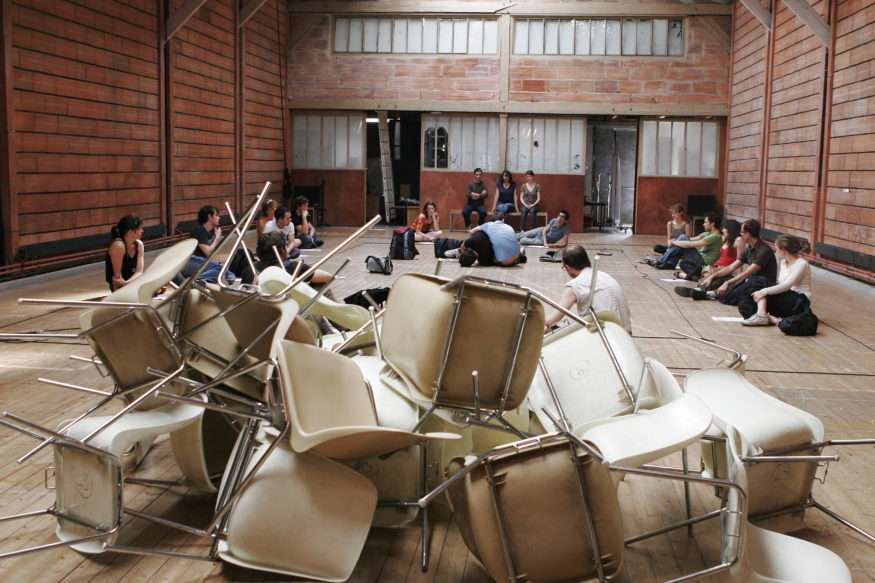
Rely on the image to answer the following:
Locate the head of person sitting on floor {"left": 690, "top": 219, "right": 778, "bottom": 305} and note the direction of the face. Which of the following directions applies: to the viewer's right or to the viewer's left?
to the viewer's left

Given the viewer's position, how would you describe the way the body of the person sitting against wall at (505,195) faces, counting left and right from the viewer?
facing the viewer

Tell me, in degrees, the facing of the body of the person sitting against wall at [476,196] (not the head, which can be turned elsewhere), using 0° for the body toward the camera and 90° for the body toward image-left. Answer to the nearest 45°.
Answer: approximately 0°

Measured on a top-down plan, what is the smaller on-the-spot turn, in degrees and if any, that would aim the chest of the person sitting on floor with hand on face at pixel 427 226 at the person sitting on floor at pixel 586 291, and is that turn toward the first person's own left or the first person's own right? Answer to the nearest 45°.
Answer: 0° — they already face them

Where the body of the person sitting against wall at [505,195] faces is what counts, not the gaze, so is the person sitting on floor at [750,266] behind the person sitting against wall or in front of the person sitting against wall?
in front

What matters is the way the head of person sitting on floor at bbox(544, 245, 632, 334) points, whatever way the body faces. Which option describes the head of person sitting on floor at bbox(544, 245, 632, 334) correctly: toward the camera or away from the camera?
away from the camera

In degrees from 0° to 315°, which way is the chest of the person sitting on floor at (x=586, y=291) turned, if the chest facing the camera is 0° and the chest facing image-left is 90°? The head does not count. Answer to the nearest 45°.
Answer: approximately 135°

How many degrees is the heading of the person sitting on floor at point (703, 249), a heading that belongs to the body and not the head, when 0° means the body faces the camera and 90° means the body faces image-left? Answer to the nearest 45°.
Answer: approximately 90°

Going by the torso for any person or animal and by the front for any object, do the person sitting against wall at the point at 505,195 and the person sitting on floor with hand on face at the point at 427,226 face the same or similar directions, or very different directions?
same or similar directions

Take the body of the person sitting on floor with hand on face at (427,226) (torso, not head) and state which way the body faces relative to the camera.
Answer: toward the camera

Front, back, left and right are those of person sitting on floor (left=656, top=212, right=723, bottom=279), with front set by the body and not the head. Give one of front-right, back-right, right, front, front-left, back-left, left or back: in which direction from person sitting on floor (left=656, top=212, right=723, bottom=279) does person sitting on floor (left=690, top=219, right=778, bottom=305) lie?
left

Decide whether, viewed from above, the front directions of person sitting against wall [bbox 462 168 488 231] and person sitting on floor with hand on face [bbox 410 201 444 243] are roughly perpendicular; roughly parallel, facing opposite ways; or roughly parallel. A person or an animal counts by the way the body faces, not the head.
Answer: roughly parallel

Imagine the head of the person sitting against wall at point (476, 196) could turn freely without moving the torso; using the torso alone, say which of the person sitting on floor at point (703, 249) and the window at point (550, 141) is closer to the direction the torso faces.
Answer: the person sitting on floor

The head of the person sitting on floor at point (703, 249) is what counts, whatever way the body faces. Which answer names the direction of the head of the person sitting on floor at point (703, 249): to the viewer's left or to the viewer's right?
to the viewer's left

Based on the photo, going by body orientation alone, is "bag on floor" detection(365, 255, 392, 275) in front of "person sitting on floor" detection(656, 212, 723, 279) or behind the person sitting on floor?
in front

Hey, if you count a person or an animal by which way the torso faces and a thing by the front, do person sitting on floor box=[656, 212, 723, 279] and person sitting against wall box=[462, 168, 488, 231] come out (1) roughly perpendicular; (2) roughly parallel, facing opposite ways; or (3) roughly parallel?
roughly perpendicular

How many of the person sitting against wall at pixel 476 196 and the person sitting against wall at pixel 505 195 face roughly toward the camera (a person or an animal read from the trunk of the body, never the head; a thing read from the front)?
2

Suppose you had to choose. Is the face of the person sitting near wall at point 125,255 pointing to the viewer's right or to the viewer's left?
to the viewer's right
